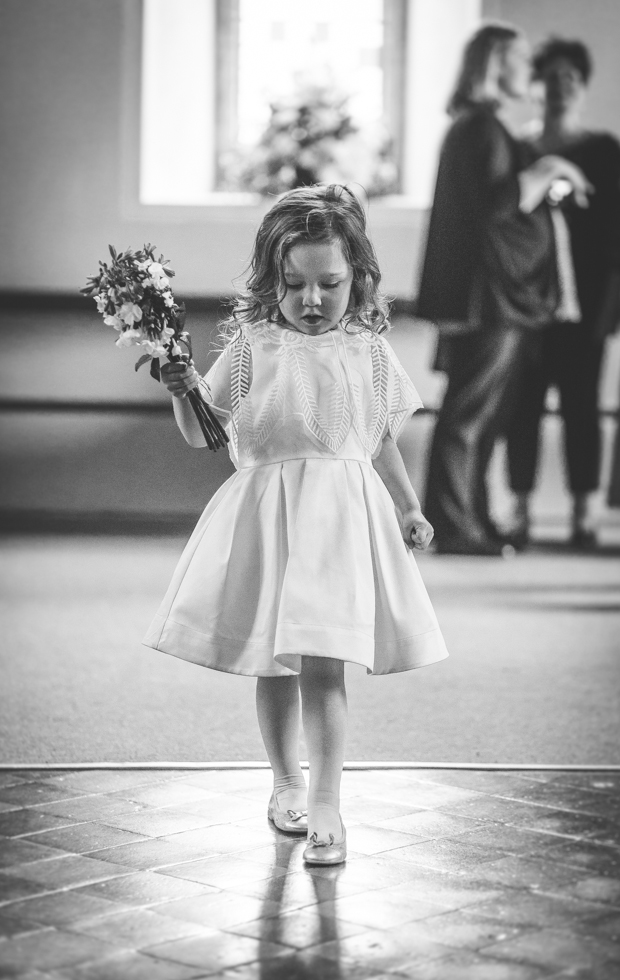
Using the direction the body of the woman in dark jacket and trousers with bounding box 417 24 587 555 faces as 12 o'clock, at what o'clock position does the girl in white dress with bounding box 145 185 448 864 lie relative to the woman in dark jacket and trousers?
The girl in white dress is roughly at 3 o'clock from the woman in dark jacket and trousers.

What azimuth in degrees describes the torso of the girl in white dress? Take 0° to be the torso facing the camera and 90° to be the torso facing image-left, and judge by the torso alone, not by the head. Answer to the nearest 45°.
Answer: approximately 0°

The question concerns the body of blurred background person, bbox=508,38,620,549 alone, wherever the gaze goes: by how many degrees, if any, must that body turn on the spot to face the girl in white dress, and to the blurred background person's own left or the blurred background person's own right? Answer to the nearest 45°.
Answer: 0° — they already face them

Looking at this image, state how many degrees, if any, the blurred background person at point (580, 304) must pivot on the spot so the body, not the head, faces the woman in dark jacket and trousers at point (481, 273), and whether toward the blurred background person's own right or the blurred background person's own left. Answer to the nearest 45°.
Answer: approximately 45° to the blurred background person's own right

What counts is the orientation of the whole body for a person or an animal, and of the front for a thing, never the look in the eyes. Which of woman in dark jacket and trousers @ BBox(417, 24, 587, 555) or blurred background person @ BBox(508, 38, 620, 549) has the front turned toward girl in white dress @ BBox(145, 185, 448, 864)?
the blurred background person

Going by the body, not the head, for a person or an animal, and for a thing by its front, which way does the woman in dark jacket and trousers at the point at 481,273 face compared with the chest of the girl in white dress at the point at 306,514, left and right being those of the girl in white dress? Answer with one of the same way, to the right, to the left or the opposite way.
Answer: to the left

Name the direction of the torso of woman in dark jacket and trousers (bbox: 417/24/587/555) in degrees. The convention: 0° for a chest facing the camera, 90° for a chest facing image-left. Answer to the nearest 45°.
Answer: approximately 270°

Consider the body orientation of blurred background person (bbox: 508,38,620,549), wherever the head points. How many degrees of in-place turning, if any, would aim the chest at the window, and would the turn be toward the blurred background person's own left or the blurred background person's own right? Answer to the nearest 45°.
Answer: approximately 135° to the blurred background person's own right

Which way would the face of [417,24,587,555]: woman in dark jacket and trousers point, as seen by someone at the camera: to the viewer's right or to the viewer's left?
to the viewer's right

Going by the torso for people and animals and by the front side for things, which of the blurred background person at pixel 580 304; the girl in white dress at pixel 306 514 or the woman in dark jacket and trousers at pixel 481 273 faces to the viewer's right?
the woman in dark jacket and trousers
